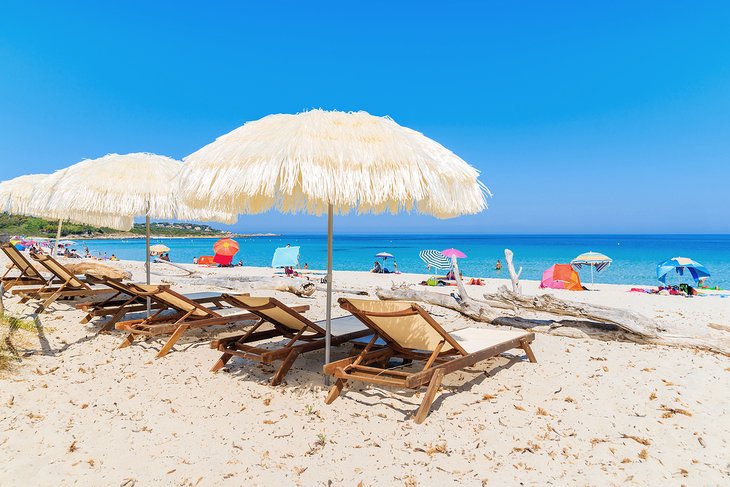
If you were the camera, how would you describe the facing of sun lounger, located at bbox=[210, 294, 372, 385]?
facing away from the viewer and to the right of the viewer

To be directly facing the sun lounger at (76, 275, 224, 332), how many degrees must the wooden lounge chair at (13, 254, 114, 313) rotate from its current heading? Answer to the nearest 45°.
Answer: approximately 45° to its right

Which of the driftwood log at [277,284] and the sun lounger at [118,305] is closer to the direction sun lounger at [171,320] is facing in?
the driftwood log

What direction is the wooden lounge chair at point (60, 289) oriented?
to the viewer's right

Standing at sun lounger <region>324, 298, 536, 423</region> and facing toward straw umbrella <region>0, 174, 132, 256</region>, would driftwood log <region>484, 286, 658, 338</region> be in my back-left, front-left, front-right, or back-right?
front-right

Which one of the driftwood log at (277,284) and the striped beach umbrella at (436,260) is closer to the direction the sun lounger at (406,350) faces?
the striped beach umbrella

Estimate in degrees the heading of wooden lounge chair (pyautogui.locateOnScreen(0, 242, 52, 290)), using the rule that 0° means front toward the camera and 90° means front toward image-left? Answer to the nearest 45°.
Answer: approximately 225°

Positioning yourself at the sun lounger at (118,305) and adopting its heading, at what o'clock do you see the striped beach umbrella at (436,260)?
The striped beach umbrella is roughly at 12 o'clock from the sun lounger.

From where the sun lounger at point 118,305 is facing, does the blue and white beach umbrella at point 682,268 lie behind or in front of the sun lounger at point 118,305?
in front

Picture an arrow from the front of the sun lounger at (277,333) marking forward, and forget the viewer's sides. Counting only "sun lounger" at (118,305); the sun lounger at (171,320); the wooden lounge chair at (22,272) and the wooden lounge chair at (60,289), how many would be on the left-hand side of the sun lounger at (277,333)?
4

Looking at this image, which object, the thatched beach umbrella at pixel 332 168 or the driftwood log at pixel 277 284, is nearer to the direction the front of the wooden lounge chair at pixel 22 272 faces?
the driftwood log

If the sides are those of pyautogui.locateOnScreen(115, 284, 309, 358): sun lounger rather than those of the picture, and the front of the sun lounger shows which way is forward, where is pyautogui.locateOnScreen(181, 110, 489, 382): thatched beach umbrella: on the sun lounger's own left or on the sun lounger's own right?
on the sun lounger's own right

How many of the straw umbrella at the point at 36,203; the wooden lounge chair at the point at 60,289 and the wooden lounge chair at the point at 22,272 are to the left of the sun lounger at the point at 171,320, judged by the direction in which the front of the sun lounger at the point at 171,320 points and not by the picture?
3

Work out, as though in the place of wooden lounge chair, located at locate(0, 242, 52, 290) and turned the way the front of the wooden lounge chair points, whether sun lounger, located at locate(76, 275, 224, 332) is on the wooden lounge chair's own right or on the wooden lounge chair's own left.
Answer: on the wooden lounge chair's own right

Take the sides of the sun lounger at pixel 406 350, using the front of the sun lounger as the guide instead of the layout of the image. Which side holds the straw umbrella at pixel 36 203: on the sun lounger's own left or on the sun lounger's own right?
on the sun lounger's own left

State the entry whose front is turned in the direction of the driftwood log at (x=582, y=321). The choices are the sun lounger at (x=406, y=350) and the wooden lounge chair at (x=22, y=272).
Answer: the sun lounger

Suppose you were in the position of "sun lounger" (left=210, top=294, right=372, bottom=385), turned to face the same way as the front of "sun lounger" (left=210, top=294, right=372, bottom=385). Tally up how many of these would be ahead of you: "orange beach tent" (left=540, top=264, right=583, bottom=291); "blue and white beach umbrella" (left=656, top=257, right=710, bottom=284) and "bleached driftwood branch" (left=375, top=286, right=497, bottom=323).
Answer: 3

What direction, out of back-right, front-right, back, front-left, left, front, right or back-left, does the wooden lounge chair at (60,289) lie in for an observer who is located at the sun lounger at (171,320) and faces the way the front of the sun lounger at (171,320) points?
left

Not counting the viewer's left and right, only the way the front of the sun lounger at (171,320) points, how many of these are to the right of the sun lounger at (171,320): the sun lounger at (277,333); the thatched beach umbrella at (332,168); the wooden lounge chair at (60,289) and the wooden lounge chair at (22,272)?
2

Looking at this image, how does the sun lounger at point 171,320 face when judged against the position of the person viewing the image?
facing away from the viewer and to the right of the viewer

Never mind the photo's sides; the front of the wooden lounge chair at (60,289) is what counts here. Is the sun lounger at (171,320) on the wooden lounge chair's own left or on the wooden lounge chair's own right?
on the wooden lounge chair's own right
